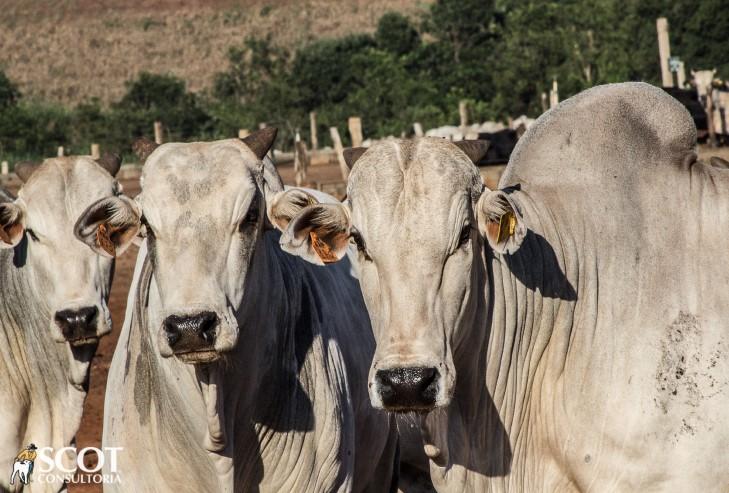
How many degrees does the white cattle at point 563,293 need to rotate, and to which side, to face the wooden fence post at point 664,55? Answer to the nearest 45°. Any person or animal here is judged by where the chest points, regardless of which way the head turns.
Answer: approximately 135° to its right

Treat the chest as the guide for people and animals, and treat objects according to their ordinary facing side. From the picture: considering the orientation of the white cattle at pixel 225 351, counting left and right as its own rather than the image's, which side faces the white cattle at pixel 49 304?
right

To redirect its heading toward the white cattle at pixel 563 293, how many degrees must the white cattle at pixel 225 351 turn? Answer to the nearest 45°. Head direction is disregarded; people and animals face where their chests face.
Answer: approximately 90° to its left

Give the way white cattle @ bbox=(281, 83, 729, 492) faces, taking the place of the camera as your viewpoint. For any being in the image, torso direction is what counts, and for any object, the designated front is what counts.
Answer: facing the viewer and to the left of the viewer

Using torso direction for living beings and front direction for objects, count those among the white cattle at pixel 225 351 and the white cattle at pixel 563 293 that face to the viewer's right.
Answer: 0

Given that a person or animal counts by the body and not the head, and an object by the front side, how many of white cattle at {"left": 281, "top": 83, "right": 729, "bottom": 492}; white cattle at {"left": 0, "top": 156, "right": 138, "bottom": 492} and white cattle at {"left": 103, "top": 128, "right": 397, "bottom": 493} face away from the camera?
0

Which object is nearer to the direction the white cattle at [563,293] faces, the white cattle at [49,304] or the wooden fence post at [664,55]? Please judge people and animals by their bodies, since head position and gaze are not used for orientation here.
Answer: the white cattle

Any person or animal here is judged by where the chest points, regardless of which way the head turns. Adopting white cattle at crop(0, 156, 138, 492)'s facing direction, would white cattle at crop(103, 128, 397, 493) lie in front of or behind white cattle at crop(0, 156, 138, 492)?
in front

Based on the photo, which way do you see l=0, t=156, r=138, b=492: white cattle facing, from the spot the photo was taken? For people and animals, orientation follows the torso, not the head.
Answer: facing the viewer and to the right of the viewer

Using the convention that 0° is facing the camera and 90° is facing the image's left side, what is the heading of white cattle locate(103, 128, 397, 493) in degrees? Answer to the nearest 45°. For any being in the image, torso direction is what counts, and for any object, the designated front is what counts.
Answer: approximately 45°
